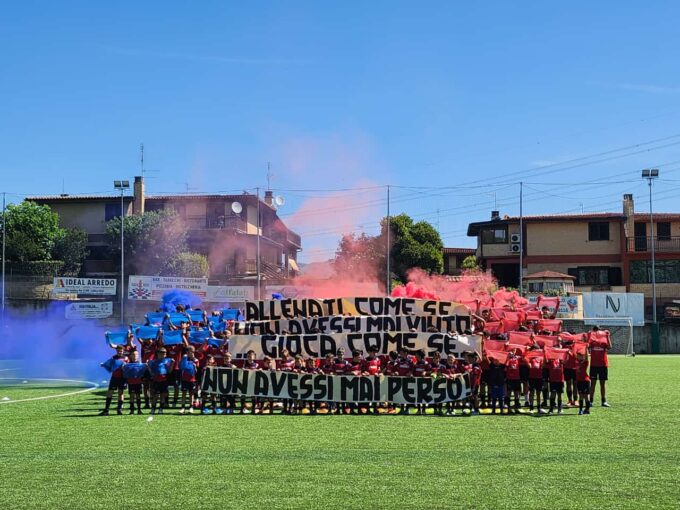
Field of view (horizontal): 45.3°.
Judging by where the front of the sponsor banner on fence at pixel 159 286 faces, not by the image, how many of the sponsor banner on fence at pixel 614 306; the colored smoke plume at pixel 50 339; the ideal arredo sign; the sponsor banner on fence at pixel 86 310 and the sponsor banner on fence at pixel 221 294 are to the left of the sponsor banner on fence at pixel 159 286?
2

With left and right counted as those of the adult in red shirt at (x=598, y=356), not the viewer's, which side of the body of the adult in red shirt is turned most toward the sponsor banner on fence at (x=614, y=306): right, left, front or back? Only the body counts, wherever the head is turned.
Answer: back

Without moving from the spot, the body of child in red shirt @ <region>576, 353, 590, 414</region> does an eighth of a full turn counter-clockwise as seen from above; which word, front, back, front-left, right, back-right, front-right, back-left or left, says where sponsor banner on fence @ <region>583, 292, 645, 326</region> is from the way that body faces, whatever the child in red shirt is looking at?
back-left

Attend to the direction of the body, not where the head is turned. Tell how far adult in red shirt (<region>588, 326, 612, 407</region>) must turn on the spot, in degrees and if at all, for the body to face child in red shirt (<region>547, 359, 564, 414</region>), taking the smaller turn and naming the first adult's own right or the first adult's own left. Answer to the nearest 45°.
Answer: approximately 45° to the first adult's own right

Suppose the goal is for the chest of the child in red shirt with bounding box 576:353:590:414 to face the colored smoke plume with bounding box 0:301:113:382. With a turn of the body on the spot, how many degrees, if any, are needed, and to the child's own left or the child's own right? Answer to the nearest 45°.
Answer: approximately 135° to the child's own right

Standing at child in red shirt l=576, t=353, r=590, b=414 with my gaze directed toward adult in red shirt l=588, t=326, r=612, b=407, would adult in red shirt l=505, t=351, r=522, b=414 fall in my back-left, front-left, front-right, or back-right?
back-left

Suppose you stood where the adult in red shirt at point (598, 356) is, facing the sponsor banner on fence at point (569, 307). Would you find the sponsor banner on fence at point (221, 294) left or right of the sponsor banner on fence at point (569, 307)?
left

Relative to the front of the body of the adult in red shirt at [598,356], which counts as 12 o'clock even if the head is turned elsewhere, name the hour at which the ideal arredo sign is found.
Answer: The ideal arredo sign is roughly at 4 o'clock from the adult in red shirt.

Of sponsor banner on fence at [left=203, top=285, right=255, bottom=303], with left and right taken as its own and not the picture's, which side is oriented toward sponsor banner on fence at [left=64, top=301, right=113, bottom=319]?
right

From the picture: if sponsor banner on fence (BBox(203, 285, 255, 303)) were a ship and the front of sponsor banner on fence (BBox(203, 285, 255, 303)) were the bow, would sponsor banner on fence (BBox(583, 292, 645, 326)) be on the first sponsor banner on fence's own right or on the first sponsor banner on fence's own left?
on the first sponsor banner on fence's own left
